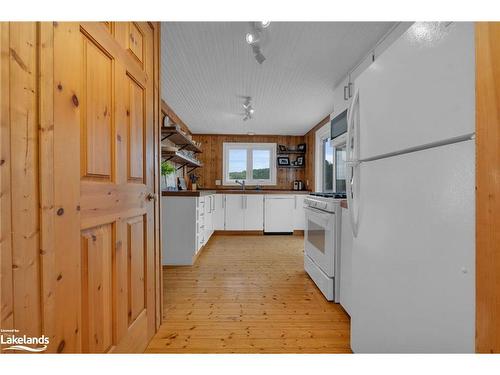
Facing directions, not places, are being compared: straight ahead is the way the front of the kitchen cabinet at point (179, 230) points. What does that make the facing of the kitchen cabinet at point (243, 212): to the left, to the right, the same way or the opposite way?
to the right

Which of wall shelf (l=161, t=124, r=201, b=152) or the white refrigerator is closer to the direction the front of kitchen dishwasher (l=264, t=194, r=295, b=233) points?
the white refrigerator

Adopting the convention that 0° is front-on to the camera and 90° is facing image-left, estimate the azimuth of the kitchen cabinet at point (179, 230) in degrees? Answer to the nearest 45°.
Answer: approximately 270°

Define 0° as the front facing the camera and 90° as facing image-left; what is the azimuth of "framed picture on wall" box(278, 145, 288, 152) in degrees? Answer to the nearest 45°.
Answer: approximately 0°

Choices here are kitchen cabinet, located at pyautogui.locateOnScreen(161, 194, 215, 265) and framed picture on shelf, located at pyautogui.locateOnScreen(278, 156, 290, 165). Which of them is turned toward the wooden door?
the framed picture on shelf

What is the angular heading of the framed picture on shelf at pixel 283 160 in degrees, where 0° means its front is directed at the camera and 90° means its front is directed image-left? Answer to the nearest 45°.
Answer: approximately 0°

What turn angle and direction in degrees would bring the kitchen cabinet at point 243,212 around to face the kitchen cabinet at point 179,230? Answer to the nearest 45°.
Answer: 0° — it already faces it

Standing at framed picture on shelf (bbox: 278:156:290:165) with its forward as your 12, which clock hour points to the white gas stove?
The white gas stove is roughly at 12 o'clock from the framed picture on shelf.
